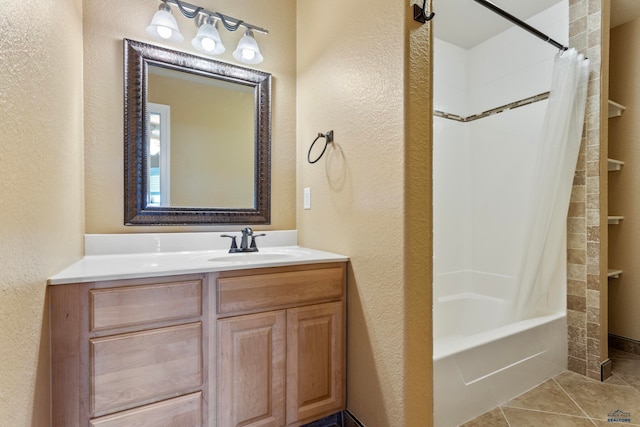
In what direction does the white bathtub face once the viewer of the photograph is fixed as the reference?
facing the viewer and to the right of the viewer

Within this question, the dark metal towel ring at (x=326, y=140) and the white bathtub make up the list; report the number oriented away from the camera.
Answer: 0

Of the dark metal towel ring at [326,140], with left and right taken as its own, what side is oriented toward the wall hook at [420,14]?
left

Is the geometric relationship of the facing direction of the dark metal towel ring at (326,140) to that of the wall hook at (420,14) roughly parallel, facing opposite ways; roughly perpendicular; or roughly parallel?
roughly perpendicular

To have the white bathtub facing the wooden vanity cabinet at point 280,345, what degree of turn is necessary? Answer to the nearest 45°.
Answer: approximately 90° to its right

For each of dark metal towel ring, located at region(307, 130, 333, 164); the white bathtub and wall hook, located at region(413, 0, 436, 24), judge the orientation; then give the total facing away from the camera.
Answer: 0

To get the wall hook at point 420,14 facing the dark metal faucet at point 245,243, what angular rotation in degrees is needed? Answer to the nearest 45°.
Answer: approximately 135° to its right

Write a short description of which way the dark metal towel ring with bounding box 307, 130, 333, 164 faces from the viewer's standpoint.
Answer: facing the viewer and to the left of the viewer
